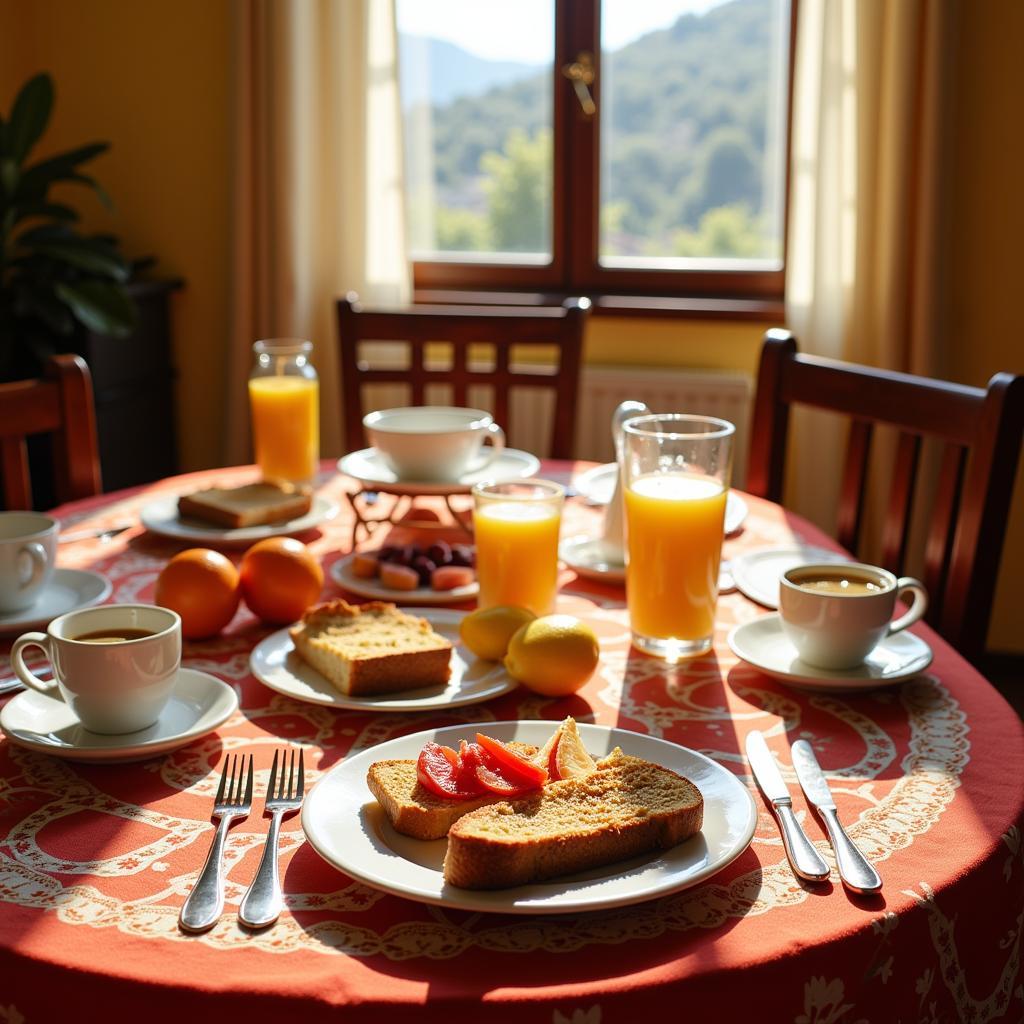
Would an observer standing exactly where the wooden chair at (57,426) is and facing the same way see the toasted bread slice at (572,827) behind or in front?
in front

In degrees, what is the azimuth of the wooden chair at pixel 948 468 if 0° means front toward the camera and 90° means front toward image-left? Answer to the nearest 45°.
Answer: approximately 45°

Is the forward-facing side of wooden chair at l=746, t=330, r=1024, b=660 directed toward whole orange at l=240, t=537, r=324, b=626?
yes

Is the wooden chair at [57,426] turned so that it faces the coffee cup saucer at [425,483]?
yes

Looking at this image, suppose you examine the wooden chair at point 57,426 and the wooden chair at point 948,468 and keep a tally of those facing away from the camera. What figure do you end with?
0

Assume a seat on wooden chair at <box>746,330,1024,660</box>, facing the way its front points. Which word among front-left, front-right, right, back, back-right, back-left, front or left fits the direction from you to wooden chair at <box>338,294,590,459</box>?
right

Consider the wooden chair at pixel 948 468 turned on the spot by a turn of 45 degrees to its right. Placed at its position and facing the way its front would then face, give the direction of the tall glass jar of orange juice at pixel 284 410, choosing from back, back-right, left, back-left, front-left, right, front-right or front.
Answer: front

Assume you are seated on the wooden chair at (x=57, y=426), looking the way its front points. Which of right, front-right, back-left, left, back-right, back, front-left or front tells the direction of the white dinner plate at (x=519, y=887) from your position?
front-right

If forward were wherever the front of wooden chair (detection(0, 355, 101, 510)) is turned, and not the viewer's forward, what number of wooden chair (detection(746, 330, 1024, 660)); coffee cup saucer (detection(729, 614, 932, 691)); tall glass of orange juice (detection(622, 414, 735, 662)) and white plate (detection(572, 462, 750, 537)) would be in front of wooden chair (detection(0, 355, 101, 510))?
4

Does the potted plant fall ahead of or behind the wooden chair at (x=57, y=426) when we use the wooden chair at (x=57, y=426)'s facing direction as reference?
behind

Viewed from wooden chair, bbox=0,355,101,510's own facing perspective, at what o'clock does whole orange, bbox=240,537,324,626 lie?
The whole orange is roughly at 1 o'clock from the wooden chair.

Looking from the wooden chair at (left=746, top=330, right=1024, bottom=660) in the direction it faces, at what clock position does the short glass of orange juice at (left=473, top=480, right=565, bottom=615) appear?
The short glass of orange juice is roughly at 12 o'clock from the wooden chair.

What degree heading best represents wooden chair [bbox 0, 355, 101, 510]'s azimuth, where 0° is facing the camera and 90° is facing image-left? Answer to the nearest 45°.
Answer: approximately 315°

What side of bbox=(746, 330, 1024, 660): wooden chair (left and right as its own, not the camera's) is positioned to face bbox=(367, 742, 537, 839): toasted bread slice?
front

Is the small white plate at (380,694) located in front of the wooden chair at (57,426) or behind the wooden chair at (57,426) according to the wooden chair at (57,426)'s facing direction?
in front
